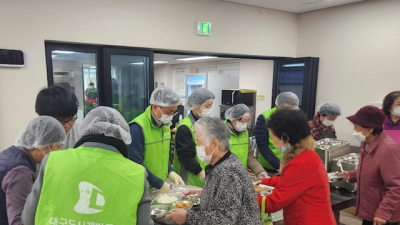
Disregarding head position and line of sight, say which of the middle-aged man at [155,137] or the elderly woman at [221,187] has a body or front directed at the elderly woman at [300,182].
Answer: the middle-aged man

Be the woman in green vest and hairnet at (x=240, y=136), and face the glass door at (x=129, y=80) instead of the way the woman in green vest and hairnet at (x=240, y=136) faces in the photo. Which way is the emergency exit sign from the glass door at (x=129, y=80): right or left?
right

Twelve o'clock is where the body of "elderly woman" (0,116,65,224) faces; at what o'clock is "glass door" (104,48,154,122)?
The glass door is roughly at 10 o'clock from the elderly woman.

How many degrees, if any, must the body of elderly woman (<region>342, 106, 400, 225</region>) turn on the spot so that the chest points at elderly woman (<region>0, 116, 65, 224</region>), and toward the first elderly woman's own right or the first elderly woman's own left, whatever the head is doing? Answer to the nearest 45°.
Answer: approximately 45° to the first elderly woman's own left

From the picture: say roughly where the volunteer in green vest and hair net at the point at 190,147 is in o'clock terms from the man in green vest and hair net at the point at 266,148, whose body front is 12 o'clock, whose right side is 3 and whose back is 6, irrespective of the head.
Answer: the volunteer in green vest and hair net at the point at 190,147 is roughly at 3 o'clock from the man in green vest and hair net at the point at 266,148.

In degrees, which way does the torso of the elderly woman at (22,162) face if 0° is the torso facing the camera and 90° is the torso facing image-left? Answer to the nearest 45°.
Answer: approximately 270°

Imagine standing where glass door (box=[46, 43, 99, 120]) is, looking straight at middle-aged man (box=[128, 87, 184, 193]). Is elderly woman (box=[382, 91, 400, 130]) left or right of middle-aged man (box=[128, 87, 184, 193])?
left

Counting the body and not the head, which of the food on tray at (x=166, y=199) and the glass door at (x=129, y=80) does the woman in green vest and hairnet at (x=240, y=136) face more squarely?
the food on tray

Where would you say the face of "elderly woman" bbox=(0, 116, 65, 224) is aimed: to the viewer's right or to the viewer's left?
to the viewer's right

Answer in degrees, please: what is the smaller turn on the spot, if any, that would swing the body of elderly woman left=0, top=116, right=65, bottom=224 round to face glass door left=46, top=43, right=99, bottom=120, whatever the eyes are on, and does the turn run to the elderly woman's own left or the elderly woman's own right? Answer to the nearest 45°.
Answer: approximately 90° to the elderly woman's own left

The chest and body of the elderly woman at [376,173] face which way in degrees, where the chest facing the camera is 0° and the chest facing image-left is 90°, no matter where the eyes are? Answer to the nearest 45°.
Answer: approximately 90°
